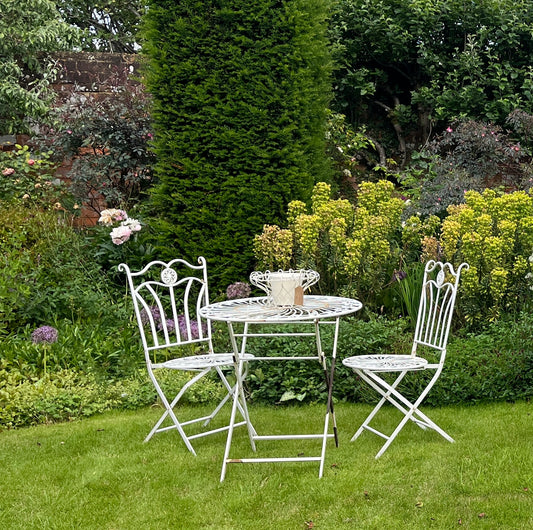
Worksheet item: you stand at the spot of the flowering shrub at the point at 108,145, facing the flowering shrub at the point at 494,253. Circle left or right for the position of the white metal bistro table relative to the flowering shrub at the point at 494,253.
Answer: right

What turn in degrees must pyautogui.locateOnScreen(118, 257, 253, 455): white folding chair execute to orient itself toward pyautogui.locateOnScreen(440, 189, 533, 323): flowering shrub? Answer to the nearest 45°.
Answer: approximately 45° to its left

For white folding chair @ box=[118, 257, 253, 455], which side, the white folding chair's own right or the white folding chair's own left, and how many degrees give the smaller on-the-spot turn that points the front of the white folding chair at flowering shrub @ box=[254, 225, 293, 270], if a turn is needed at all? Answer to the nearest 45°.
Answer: approximately 90° to the white folding chair's own left

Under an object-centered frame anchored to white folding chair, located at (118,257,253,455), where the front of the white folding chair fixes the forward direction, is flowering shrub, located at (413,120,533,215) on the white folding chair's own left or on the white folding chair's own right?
on the white folding chair's own left

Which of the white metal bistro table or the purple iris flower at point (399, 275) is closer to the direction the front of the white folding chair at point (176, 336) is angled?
the white metal bistro table

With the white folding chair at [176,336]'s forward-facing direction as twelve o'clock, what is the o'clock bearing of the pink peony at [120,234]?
The pink peony is roughly at 7 o'clock from the white folding chair.
